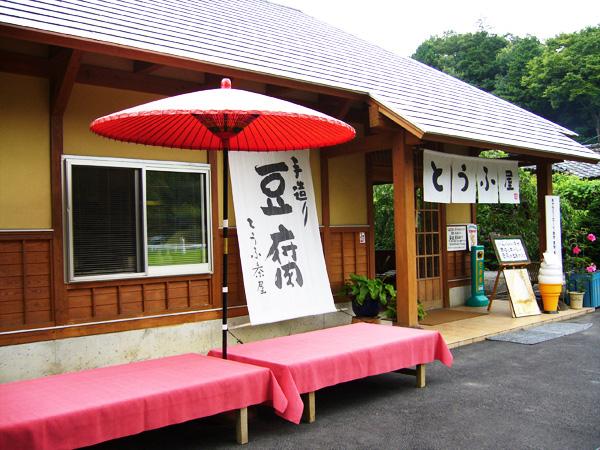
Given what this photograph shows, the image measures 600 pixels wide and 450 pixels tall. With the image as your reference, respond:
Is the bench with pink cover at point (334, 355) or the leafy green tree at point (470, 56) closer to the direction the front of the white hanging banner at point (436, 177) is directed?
the bench with pink cover

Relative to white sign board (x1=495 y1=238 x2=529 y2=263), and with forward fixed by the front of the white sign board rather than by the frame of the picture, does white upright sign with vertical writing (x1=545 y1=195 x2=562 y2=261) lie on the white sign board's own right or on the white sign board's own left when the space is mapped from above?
on the white sign board's own left

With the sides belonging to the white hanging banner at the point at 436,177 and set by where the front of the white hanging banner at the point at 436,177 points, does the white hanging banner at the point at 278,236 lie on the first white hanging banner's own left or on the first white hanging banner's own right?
on the first white hanging banner's own right

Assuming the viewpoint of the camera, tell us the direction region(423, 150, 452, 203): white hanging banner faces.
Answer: facing the viewer and to the right of the viewer

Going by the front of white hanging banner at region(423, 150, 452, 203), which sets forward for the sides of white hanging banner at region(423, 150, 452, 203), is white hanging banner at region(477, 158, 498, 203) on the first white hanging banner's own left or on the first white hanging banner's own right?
on the first white hanging banner's own left

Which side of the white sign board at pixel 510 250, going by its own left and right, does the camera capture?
front

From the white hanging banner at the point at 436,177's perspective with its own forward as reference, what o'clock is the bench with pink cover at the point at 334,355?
The bench with pink cover is roughly at 2 o'clock from the white hanging banner.

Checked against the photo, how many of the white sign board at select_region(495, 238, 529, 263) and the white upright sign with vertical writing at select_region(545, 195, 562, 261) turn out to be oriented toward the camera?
2

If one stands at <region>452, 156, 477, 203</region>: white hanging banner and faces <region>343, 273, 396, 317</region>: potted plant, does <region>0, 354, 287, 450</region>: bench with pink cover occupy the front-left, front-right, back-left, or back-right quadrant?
front-left

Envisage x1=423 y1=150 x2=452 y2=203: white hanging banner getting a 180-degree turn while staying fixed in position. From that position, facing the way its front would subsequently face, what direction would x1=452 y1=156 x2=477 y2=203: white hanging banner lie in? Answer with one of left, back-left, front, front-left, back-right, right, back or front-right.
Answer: right
